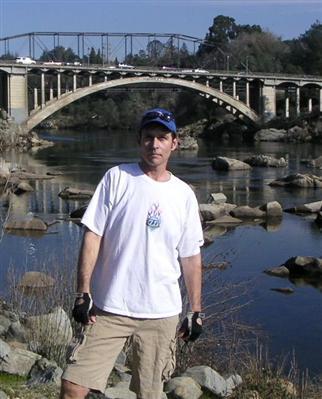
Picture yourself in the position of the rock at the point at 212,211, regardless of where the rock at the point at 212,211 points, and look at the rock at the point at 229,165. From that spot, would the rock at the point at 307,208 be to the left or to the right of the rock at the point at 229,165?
right

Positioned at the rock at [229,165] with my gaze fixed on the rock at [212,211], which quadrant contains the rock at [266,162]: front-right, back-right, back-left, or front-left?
back-left

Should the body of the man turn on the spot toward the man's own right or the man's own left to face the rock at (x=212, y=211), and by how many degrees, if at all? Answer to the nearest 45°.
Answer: approximately 180°

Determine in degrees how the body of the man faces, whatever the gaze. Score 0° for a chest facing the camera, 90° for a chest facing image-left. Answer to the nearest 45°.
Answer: approximately 0°

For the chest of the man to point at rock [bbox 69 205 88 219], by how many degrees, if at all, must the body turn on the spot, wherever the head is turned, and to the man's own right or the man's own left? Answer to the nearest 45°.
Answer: approximately 180°

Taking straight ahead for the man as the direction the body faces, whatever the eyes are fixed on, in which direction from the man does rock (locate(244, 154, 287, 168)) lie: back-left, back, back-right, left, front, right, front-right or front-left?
back

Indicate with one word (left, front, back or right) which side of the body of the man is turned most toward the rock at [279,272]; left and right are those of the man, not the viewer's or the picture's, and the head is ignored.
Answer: back

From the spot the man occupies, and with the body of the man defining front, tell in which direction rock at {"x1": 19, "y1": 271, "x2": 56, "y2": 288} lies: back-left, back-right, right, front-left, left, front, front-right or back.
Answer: back

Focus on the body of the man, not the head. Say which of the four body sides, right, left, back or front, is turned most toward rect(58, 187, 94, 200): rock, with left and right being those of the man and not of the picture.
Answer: back

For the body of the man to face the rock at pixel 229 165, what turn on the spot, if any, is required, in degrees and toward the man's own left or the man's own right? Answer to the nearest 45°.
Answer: approximately 180°
